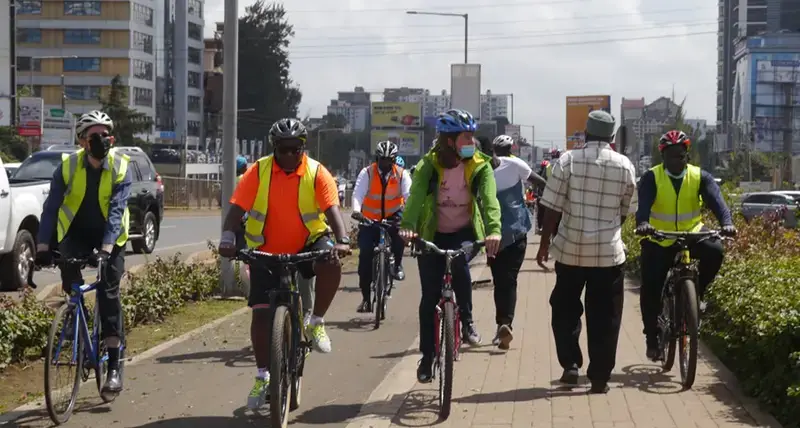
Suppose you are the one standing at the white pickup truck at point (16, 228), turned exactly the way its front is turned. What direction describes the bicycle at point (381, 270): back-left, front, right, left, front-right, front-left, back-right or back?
left

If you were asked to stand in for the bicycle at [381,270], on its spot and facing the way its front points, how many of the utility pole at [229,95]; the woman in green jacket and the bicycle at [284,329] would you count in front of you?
2

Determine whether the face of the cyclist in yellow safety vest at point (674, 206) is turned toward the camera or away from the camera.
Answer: toward the camera

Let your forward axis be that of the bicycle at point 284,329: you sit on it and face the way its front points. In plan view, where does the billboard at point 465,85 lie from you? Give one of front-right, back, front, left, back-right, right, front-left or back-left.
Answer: back

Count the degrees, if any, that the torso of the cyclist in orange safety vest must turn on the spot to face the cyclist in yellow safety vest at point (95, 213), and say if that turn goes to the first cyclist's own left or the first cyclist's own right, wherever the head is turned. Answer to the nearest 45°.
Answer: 0° — they already face them

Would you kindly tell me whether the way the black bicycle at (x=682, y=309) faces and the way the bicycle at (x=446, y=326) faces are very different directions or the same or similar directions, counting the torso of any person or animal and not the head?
same or similar directions

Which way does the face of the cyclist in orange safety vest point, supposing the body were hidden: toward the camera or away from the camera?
toward the camera

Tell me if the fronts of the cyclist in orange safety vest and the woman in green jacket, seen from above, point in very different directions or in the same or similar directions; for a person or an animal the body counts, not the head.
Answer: same or similar directions

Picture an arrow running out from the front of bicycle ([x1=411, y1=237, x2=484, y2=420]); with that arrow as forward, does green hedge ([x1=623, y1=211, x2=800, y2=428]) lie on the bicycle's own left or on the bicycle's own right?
on the bicycle's own left

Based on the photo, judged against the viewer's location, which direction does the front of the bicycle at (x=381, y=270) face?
facing the viewer

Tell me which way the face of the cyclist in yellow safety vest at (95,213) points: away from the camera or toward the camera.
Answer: toward the camera

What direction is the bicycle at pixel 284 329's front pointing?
toward the camera

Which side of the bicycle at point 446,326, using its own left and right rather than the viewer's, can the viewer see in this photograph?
front

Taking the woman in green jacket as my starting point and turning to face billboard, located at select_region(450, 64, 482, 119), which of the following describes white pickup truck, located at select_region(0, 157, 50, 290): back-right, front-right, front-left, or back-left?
front-left

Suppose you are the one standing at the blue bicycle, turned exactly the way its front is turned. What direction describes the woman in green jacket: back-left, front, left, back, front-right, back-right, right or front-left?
back-left
